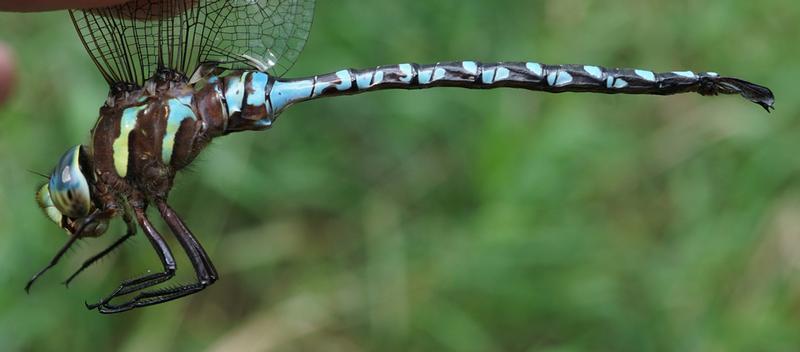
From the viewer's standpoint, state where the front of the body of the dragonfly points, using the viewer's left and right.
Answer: facing to the left of the viewer
